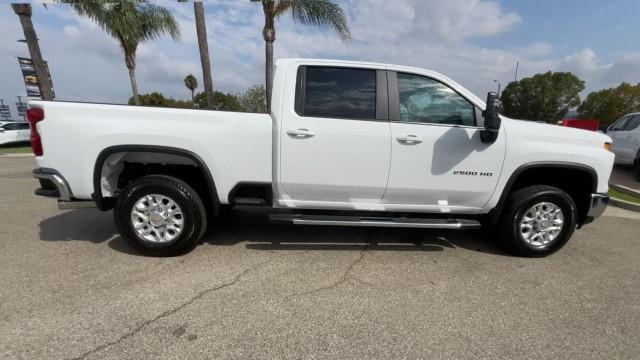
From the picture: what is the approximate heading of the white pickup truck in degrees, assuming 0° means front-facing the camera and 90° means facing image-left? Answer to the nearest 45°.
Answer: approximately 270°

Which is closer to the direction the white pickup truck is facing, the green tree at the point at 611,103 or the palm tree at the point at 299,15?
the green tree

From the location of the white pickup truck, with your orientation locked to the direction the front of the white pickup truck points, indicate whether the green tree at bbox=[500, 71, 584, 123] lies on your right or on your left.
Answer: on your left

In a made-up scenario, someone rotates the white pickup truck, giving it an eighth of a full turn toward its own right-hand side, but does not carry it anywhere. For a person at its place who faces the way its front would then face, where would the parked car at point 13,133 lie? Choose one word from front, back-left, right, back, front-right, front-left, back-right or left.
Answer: back

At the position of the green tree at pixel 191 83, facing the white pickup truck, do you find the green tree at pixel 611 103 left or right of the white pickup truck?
left

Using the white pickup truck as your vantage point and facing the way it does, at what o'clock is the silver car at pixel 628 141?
The silver car is roughly at 11 o'clock from the white pickup truck.

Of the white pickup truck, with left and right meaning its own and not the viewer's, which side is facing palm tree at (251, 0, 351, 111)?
left

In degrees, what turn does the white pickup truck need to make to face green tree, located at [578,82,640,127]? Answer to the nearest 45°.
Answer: approximately 45° to its left

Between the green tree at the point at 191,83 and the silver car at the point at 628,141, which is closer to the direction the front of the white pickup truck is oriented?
the silver car

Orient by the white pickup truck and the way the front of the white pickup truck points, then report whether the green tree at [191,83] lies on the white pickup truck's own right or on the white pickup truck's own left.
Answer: on the white pickup truck's own left

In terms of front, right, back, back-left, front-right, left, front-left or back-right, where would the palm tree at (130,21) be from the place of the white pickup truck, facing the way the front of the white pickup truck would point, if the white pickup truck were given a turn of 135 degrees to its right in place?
right
